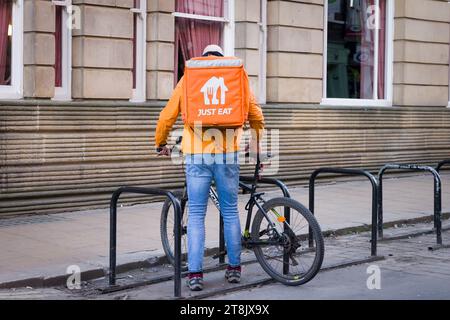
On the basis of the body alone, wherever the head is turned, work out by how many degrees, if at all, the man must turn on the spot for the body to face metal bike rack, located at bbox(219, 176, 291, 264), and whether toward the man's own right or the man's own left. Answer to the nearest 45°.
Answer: approximately 45° to the man's own right

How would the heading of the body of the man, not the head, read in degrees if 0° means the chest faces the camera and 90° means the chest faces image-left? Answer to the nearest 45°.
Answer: approximately 180°

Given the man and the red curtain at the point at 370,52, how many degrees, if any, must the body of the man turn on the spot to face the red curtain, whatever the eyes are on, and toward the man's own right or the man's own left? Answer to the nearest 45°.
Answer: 0° — they already face it

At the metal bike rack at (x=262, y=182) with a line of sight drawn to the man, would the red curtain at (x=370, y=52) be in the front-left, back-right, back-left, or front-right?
back-right
